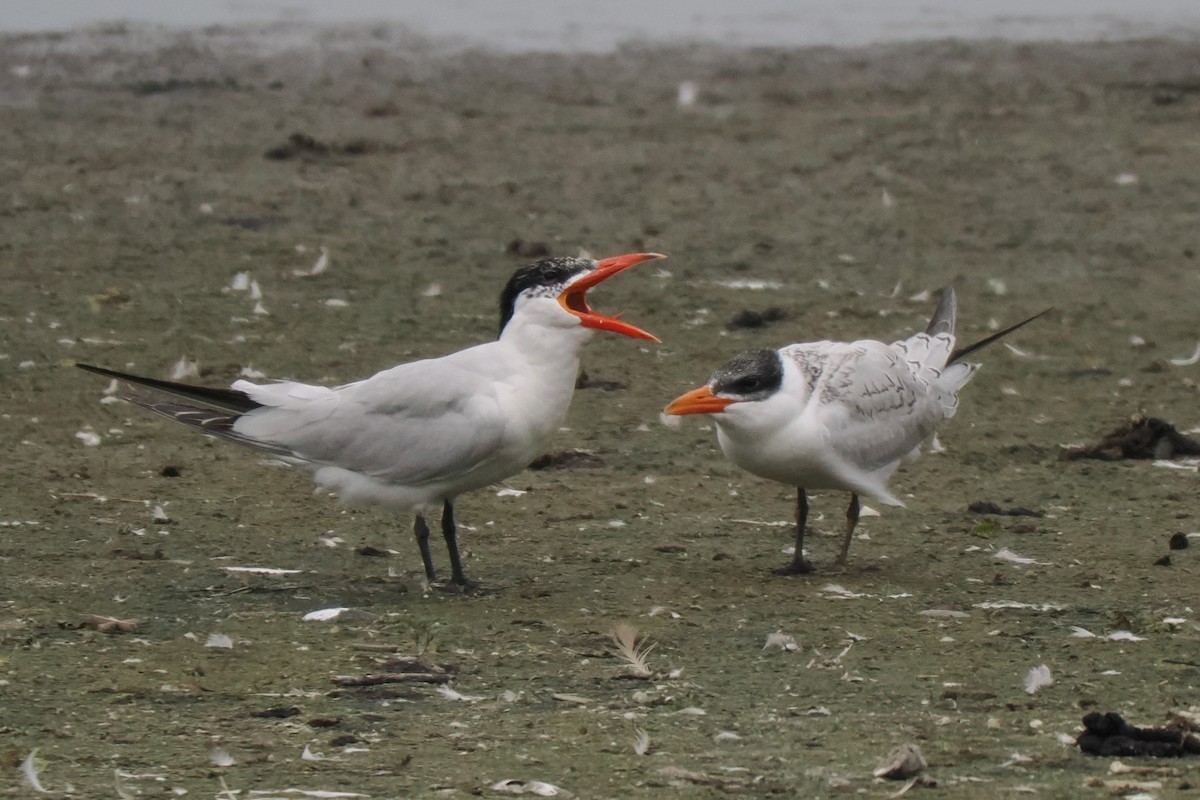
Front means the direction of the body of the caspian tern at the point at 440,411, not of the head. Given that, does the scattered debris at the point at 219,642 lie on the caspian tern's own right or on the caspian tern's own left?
on the caspian tern's own right

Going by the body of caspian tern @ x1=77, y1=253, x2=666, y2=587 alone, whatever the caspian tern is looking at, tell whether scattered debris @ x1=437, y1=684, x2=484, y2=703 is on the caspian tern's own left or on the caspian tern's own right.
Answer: on the caspian tern's own right

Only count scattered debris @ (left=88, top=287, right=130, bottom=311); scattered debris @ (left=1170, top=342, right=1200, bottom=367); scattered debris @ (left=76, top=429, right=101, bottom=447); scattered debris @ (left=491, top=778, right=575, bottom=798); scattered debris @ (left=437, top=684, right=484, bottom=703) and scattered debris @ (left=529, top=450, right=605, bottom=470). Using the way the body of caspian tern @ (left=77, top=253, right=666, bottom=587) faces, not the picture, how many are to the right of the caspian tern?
2

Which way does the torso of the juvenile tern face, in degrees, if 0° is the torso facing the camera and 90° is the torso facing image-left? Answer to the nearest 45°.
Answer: approximately 45°

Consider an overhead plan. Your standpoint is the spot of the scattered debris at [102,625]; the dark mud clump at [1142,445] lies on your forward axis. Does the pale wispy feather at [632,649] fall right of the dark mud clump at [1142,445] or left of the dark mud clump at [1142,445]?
right

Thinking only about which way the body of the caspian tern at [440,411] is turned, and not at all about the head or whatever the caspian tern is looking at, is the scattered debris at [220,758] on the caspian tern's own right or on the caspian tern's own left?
on the caspian tern's own right

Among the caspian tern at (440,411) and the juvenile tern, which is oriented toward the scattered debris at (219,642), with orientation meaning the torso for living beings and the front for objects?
the juvenile tern

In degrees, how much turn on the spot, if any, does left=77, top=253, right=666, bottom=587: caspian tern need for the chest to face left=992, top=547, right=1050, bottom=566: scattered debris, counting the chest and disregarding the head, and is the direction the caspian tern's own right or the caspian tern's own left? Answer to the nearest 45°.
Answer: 0° — it already faces it

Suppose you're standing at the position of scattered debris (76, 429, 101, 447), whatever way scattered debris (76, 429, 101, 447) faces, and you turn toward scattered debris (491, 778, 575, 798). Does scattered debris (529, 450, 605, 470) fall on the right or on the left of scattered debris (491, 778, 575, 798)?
left

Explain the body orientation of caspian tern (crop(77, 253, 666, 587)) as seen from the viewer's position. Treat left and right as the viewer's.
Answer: facing to the right of the viewer

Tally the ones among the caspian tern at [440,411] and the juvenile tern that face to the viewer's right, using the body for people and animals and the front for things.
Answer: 1
